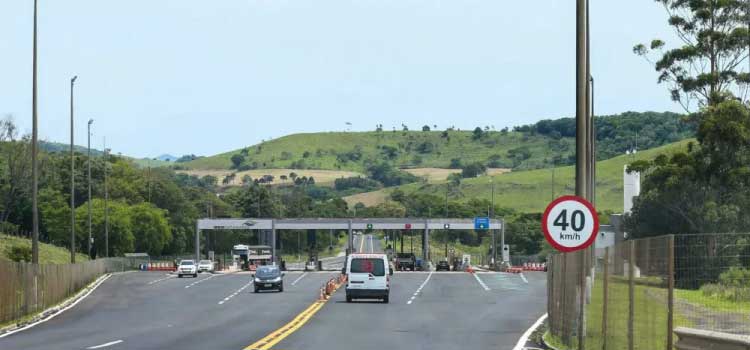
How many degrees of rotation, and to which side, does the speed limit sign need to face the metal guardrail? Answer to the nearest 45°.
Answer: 0° — it already faces it

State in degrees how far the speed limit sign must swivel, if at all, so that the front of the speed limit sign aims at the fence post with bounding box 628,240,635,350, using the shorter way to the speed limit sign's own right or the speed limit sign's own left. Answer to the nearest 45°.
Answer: approximately 90° to the speed limit sign's own left

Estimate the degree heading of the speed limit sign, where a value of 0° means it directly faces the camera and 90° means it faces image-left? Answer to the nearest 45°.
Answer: approximately 0°
